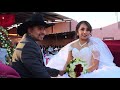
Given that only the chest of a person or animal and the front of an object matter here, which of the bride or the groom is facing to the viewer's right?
the groom

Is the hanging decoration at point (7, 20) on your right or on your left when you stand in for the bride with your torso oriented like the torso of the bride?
on your right

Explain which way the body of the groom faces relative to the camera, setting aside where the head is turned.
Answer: to the viewer's right

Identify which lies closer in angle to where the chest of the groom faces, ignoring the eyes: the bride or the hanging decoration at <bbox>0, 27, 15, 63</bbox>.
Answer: the bride

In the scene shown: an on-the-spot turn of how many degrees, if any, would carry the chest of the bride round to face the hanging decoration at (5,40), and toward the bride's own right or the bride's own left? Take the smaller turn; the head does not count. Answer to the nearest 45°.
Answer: approximately 90° to the bride's own right

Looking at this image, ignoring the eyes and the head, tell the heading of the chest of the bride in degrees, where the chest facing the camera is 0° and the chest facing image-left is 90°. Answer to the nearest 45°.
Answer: approximately 0°

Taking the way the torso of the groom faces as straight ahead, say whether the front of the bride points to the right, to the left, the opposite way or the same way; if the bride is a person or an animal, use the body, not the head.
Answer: to the right

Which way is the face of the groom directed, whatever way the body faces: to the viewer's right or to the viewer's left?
to the viewer's right

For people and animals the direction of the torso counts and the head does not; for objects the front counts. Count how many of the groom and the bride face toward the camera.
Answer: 1

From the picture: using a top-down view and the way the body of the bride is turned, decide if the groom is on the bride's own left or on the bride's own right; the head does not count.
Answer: on the bride's own right
